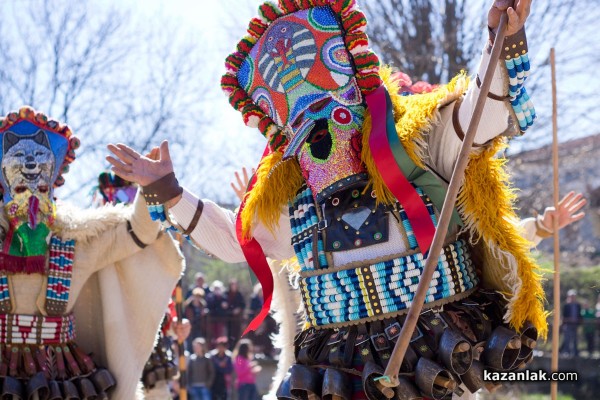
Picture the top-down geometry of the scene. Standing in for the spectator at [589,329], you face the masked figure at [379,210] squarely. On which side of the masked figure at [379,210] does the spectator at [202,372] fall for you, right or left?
right

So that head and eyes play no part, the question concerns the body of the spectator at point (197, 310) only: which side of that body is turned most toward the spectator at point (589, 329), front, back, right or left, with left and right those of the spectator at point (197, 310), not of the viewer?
left

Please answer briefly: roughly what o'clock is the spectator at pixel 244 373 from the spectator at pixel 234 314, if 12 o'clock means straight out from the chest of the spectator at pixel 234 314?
the spectator at pixel 244 373 is roughly at 12 o'clock from the spectator at pixel 234 314.

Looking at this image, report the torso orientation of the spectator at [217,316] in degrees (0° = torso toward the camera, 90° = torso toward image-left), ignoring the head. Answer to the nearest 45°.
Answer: approximately 0°

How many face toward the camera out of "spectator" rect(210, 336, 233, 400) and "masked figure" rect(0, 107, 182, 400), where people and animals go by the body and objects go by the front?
2

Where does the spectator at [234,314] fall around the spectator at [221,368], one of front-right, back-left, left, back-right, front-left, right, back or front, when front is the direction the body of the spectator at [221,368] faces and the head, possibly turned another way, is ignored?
back

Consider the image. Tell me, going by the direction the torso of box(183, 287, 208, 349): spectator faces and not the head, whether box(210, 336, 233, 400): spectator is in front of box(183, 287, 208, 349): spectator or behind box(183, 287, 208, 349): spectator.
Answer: in front
